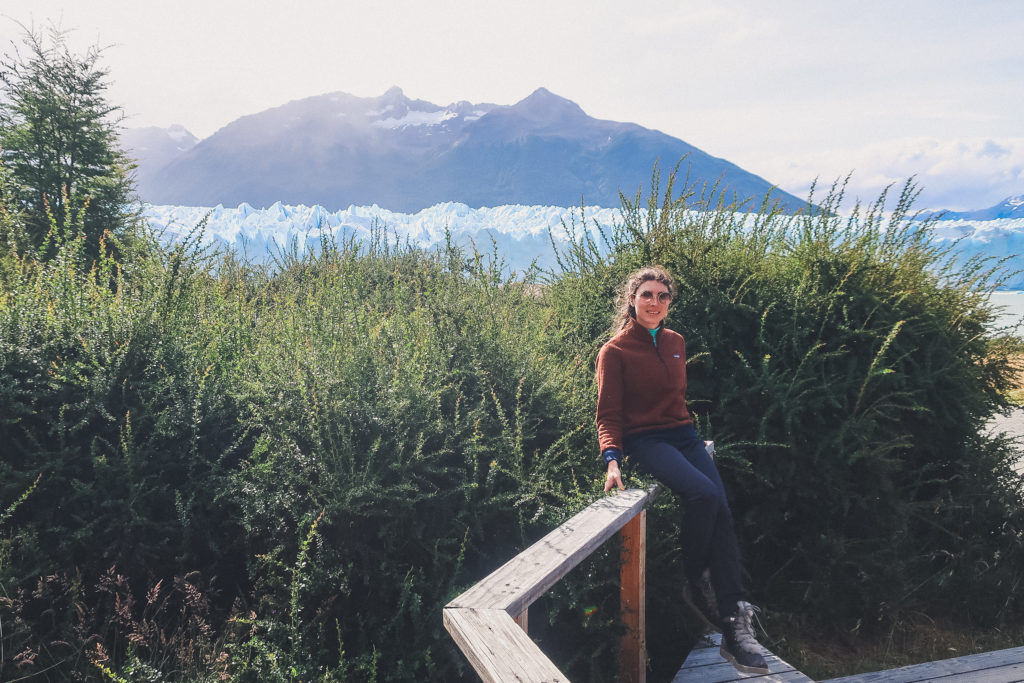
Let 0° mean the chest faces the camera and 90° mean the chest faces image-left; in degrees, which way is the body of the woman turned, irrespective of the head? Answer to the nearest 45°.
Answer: approximately 315°
